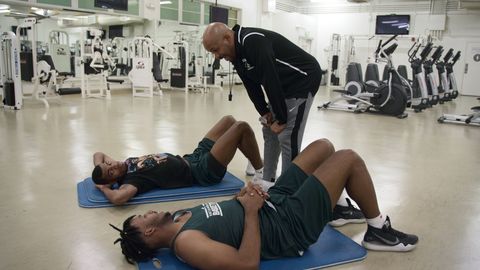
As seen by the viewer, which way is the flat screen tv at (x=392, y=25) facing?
toward the camera

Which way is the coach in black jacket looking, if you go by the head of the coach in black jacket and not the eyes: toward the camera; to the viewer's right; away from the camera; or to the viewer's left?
to the viewer's left

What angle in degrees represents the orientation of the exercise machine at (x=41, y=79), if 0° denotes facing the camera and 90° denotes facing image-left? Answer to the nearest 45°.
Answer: approximately 270°

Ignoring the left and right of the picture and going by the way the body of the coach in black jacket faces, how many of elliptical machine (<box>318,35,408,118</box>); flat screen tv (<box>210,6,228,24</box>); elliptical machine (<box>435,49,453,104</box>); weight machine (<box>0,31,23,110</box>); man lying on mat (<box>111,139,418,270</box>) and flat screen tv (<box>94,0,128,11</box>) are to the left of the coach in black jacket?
1

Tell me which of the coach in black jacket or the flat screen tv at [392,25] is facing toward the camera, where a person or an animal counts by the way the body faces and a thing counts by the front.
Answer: the flat screen tv

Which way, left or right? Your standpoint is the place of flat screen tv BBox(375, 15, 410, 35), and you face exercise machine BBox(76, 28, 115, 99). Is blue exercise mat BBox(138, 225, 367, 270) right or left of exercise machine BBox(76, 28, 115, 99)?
left

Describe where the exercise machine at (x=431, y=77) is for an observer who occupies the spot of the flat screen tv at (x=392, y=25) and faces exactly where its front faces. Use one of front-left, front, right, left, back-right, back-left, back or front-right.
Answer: front

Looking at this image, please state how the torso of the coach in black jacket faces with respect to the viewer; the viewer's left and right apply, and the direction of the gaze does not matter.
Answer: facing to the left of the viewer
